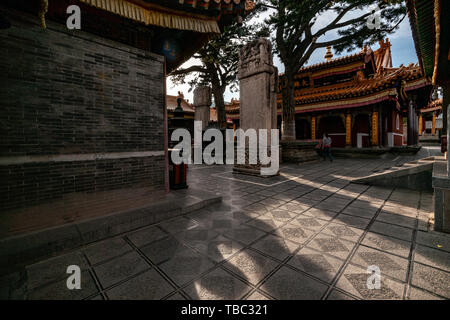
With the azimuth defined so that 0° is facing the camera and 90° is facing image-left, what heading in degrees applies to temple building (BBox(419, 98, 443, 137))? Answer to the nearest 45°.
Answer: approximately 45°

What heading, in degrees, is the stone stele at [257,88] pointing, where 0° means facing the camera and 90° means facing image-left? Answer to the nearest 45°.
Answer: approximately 45°

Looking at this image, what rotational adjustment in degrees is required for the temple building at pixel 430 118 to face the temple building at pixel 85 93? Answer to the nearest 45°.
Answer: approximately 45° to its left

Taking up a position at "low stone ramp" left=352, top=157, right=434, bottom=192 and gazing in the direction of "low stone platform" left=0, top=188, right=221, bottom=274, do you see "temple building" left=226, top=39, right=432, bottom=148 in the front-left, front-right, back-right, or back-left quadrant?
back-right

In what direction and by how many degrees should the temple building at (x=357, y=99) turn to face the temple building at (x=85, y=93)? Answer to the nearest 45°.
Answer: approximately 45° to its left
